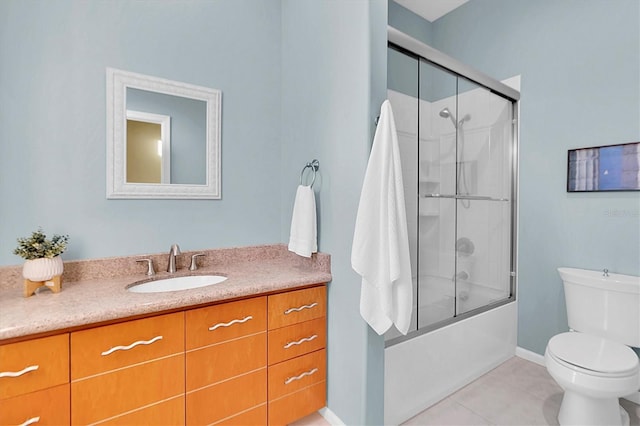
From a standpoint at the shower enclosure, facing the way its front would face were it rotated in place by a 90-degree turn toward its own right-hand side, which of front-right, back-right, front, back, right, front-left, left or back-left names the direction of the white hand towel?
front

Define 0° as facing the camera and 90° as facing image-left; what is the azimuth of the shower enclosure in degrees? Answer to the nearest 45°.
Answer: approximately 315°

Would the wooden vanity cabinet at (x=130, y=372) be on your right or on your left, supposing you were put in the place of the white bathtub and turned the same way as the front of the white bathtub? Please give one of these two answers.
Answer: on your right

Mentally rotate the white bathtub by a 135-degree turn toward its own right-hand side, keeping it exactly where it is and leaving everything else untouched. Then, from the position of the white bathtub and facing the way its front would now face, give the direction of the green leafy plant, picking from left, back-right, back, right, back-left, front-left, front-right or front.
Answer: front-left

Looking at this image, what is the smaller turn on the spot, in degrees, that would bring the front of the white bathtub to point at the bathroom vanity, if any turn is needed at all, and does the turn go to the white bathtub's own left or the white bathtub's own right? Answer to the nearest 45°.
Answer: approximately 90° to the white bathtub's own right
